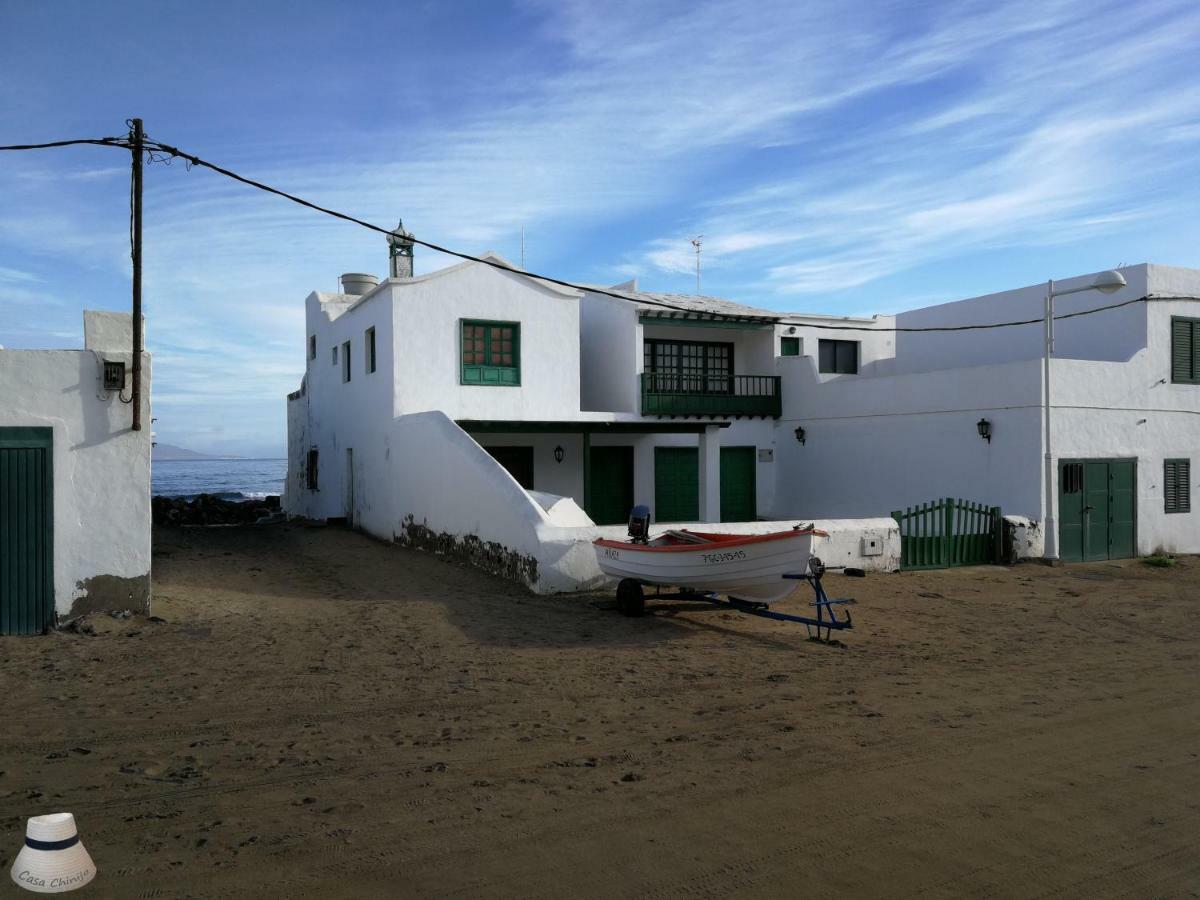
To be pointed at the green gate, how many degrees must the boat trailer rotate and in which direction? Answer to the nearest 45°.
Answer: approximately 90° to its left

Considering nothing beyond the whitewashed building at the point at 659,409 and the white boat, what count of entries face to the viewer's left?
0

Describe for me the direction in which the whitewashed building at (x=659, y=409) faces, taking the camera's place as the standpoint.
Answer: facing the viewer

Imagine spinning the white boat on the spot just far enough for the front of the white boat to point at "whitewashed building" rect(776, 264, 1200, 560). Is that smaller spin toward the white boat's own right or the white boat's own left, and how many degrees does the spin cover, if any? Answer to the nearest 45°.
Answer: approximately 90° to the white boat's own left

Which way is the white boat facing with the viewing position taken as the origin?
facing the viewer and to the right of the viewer

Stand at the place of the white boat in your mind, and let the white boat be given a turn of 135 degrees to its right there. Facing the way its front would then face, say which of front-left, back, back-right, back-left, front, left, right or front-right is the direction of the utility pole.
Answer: front

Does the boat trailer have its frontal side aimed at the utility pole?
no

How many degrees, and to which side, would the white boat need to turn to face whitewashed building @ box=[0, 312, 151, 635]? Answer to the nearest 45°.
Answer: approximately 135° to its right

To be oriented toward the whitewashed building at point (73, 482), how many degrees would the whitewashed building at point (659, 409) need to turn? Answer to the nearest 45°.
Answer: approximately 45° to its right

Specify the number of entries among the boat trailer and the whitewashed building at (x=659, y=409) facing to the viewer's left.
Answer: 0
